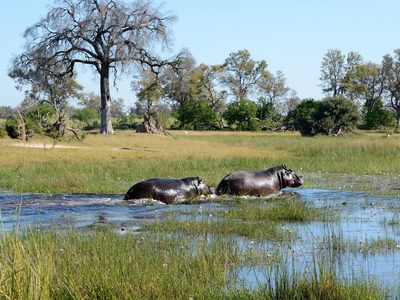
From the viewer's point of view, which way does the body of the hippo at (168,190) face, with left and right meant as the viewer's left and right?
facing to the right of the viewer

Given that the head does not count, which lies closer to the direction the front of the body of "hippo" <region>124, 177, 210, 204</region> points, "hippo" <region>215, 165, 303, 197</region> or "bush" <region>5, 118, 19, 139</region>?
the hippo

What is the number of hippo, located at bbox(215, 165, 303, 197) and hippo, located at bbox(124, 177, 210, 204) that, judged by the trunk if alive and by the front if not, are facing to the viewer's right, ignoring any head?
2

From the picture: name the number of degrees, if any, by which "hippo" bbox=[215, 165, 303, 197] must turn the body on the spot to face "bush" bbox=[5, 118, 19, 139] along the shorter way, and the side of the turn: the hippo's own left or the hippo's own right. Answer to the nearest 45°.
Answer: approximately 135° to the hippo's own left

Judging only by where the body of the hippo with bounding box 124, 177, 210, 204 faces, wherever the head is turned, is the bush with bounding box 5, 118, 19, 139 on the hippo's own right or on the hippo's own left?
on the hippo's own left

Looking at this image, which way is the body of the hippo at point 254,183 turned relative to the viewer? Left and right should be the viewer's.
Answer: facing to the right of the viewer
